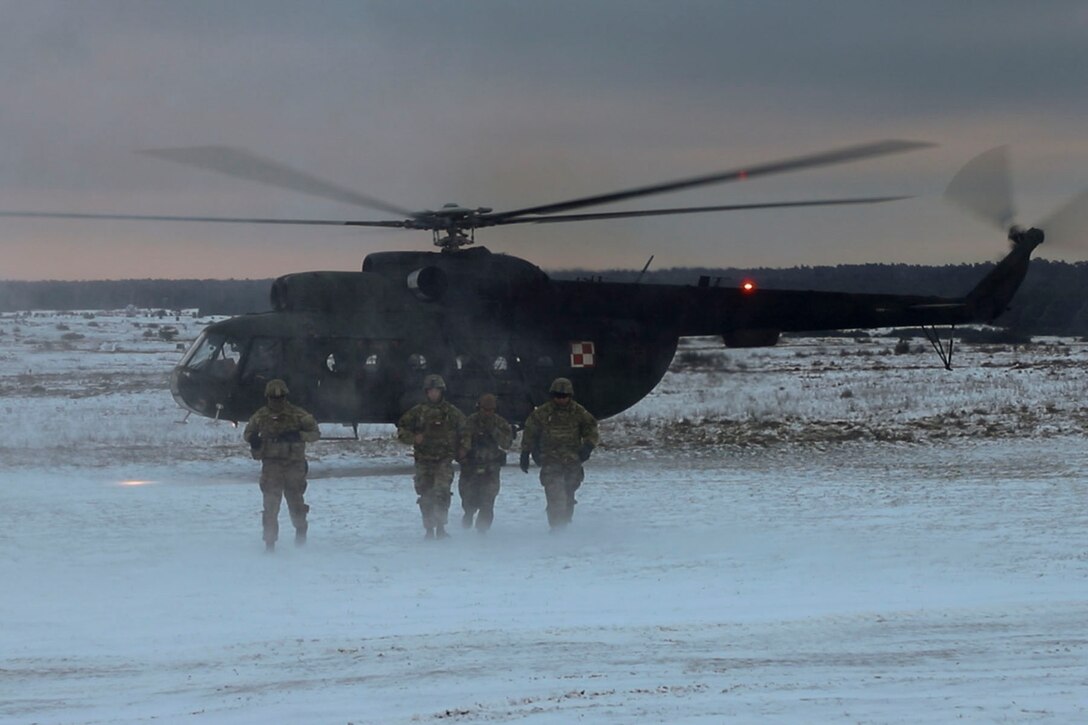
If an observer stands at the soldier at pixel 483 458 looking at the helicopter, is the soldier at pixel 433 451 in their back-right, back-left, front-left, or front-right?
back-left

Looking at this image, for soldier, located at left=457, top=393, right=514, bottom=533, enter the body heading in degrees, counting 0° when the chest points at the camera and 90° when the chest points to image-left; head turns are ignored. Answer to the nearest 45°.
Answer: approximately 0°

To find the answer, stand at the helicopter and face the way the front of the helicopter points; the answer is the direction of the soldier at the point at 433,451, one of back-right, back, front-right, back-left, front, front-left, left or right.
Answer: left

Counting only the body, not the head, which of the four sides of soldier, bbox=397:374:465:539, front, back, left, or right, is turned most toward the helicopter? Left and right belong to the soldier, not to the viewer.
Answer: back

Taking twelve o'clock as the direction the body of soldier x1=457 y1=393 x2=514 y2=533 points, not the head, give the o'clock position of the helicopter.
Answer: The helicopter is roughly at 6 o'clock from the soldier.

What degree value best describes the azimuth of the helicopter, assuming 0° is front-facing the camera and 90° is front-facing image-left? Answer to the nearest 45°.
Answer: approximately 90°

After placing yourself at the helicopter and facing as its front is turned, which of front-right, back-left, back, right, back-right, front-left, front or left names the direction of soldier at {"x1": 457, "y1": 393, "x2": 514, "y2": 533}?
left
